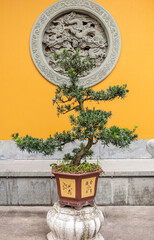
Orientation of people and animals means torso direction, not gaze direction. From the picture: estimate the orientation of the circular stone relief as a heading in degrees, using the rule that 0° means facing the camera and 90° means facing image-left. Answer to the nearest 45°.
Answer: approximately 0°

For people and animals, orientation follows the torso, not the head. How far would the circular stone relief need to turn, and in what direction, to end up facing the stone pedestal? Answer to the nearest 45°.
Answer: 0° — it already faces it

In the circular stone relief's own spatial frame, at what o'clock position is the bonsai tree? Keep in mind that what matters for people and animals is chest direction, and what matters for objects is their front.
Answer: The bonsai tree is roughly at 12 o'clock from the circular stone relief.

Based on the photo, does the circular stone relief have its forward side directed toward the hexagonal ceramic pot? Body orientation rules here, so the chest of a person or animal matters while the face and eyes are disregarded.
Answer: yes
